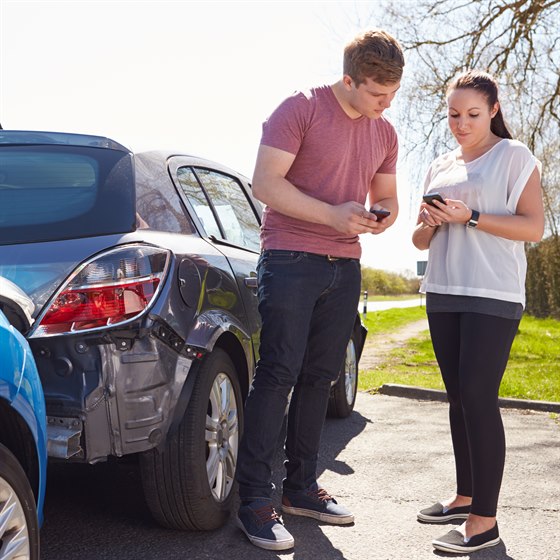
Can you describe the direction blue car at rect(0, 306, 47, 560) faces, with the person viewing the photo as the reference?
facing away from the viewer and to the right of the viewer

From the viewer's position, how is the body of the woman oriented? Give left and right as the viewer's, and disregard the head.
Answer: facing the viewer and to the left of the viewer

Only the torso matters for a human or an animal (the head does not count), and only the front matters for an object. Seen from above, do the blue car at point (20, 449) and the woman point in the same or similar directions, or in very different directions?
very different directions

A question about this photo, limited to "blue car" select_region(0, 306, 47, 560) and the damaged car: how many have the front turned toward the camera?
0

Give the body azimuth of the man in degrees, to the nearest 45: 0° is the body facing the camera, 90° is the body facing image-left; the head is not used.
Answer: approximately 315°

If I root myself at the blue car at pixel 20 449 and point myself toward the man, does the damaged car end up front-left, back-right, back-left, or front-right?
front-left

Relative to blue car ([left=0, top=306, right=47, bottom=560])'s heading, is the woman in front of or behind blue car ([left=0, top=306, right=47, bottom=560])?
in front

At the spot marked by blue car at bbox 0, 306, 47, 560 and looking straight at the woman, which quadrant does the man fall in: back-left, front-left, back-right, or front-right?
front-left

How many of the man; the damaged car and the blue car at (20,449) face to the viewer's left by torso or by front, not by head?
0

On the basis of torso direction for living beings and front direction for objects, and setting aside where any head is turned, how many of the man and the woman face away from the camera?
0

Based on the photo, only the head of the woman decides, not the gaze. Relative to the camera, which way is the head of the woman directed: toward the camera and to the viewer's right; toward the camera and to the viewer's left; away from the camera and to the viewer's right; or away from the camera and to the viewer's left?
toward the camera and to the viewer's left

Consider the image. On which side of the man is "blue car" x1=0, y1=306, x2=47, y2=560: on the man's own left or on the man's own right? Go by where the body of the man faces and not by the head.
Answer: on the man's own right

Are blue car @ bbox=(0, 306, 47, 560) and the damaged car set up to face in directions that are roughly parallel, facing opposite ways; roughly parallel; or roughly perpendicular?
roughly parallel
